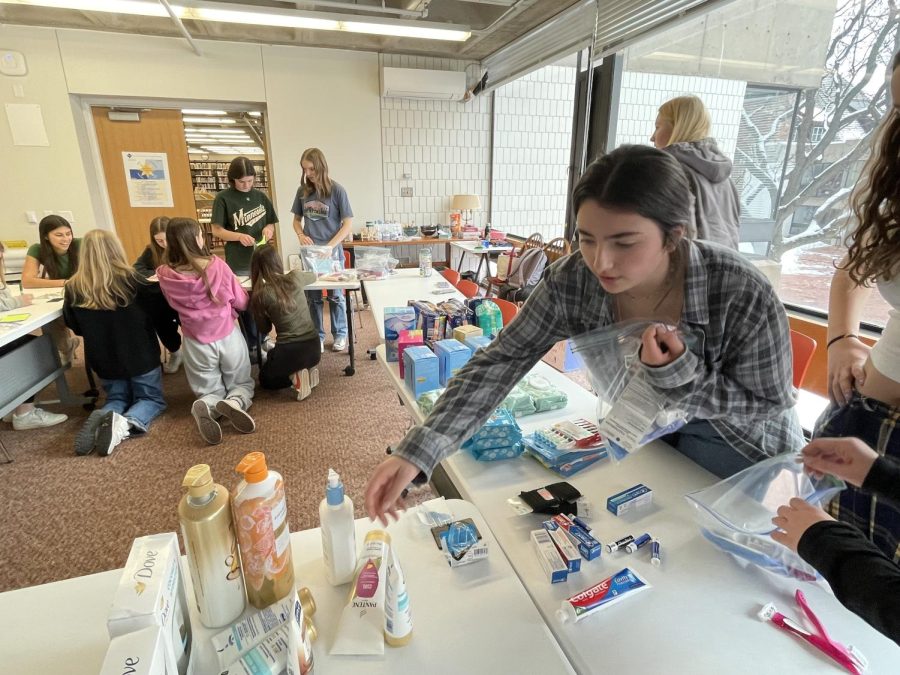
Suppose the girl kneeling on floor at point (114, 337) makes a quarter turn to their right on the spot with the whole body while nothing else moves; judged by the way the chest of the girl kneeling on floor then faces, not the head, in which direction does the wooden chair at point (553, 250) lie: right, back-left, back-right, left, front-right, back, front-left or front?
front

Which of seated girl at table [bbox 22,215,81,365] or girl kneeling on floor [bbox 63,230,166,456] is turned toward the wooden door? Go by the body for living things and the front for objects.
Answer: the girl kneeling on floor

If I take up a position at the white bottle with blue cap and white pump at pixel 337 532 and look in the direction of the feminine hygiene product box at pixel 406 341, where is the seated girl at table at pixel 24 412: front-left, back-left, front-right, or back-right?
front-left

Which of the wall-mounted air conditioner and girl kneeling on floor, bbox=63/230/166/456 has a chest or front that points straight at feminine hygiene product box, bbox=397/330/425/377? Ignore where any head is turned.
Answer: the wall-mounted air conditioner

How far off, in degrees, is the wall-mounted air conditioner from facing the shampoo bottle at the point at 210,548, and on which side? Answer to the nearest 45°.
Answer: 0° — it already faces it

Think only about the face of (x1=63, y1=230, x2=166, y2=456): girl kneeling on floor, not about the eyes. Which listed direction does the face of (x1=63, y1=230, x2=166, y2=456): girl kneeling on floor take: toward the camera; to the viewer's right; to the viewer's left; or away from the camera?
away from the camera

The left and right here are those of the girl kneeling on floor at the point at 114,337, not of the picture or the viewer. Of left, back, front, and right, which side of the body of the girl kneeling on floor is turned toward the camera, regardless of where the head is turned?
back

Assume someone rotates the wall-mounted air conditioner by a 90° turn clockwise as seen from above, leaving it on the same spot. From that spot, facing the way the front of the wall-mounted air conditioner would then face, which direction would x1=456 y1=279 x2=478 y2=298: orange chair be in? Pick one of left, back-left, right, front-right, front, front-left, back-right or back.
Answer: left

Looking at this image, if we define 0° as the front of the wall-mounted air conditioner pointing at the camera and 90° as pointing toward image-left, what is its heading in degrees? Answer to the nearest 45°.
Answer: approximately 0°

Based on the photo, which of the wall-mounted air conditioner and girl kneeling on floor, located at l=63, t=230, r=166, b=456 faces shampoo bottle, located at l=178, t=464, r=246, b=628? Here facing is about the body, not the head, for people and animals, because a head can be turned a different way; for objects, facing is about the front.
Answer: the wall-mounted air conditioner

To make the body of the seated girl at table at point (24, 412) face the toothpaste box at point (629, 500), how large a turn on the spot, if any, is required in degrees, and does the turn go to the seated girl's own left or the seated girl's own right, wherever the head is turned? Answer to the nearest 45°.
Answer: approximately 90° to the seated girl's own right

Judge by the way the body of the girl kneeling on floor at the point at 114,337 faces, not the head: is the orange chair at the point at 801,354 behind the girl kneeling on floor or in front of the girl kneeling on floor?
behind
